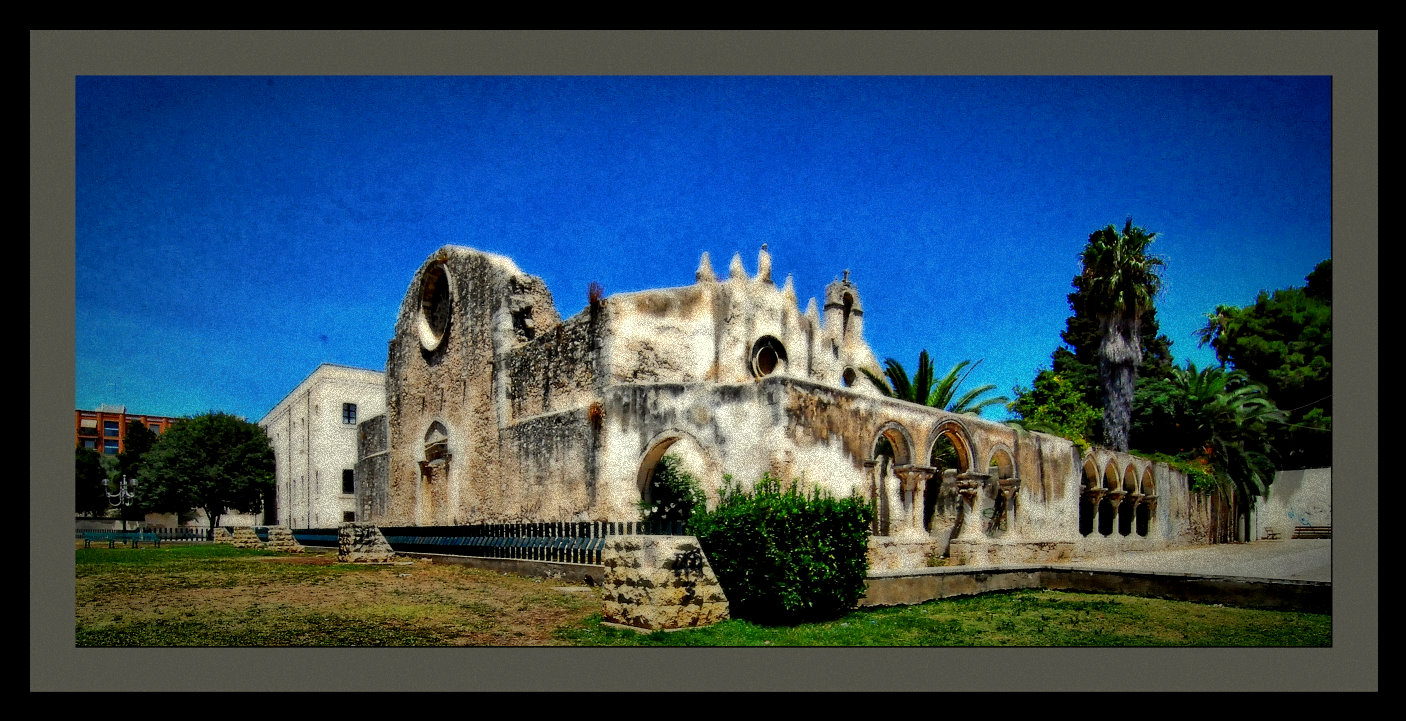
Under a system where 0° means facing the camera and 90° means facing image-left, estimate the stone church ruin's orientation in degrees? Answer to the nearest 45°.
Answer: approximately 45°

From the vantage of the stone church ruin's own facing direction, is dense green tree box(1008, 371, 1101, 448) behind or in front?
behind

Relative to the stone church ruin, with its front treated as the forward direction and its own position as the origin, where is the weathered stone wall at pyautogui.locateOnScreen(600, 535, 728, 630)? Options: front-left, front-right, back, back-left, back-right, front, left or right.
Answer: front-left

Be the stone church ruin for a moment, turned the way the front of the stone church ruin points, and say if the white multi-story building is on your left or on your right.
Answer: on your right

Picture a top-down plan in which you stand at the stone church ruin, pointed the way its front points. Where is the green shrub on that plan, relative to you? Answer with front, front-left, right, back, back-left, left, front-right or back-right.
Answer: front-left

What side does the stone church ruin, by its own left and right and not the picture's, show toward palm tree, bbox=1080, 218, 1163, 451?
back
